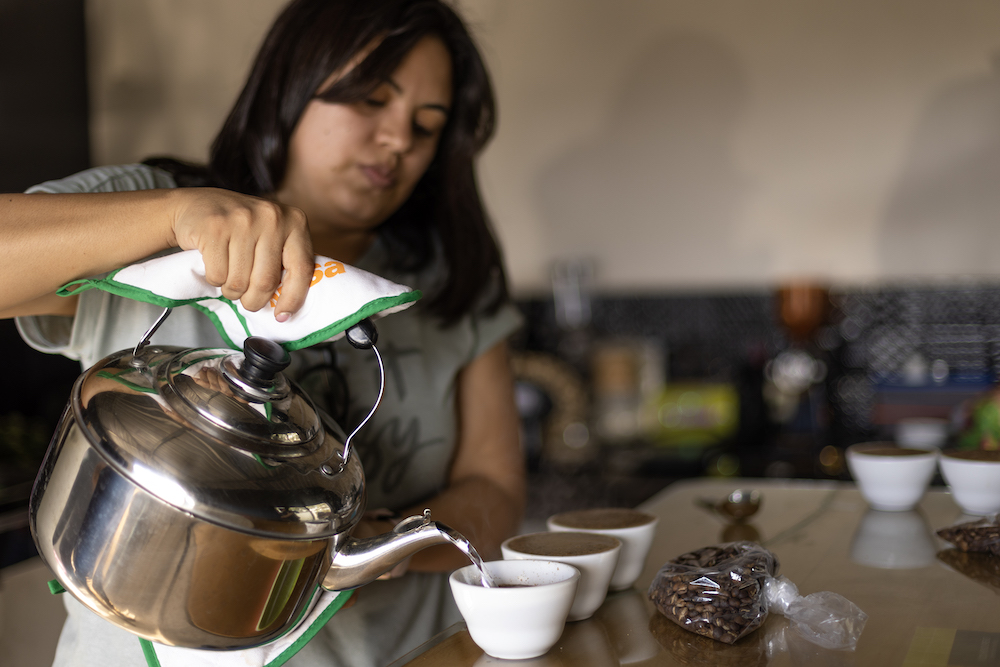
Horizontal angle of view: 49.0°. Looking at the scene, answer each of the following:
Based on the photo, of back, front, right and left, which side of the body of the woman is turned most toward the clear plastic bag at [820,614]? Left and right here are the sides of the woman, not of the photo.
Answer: front

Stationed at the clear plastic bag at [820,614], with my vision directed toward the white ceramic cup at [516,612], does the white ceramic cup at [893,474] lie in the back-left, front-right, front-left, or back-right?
back-right

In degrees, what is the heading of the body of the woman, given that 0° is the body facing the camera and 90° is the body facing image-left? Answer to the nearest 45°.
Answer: approximately 315°

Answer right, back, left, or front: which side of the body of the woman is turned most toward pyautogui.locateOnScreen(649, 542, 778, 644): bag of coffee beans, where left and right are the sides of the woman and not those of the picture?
front

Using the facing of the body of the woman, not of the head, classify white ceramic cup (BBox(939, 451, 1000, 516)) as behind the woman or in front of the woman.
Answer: in front

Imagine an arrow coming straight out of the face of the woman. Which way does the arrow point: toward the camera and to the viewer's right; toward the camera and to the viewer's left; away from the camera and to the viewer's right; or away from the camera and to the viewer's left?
toward the camera and to the viewer's right
